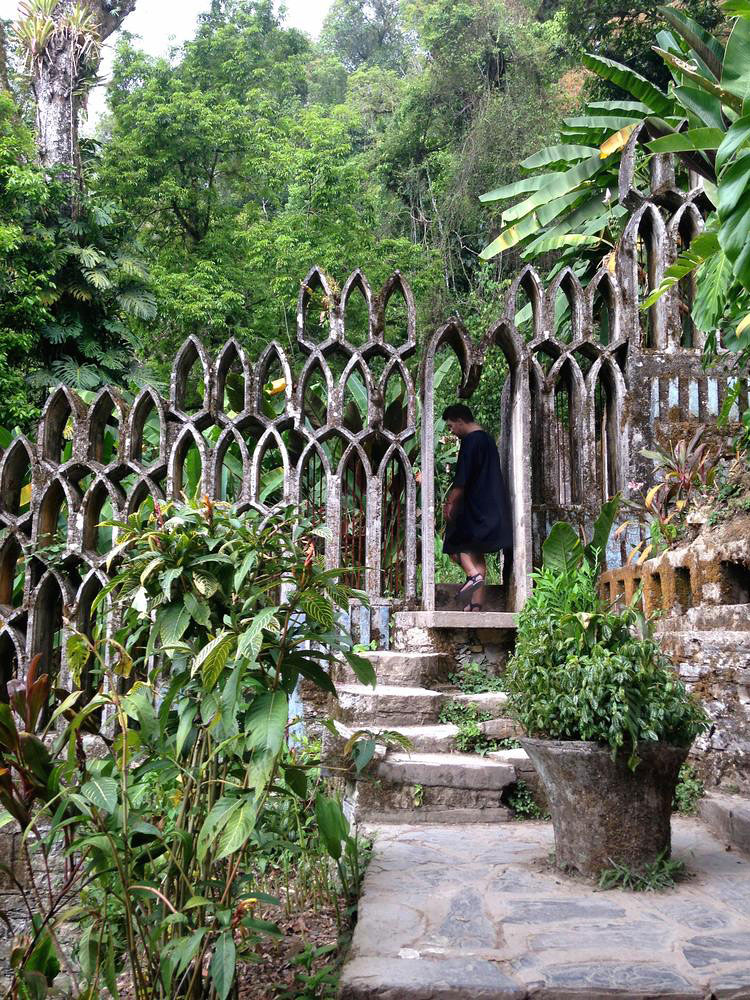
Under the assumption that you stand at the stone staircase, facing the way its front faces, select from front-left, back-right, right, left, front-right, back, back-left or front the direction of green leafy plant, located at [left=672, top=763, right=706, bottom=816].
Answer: left

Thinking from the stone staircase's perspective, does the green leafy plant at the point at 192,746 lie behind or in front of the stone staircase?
in front

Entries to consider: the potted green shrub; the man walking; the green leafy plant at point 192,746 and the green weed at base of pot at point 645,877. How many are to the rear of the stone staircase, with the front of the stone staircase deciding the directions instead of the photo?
1

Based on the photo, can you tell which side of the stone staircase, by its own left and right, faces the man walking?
back

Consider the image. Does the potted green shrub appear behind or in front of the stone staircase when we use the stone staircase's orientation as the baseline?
in front

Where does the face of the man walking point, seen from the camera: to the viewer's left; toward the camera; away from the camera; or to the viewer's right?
to the viewer's left

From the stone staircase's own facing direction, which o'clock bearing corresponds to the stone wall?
The stone wall is roughly at 9 o'clock from the stone staircase.

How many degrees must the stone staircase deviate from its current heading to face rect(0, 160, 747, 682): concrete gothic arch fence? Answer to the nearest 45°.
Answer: approximately 180°

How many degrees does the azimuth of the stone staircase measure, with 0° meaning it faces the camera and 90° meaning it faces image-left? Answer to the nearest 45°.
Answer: approximately 0°
